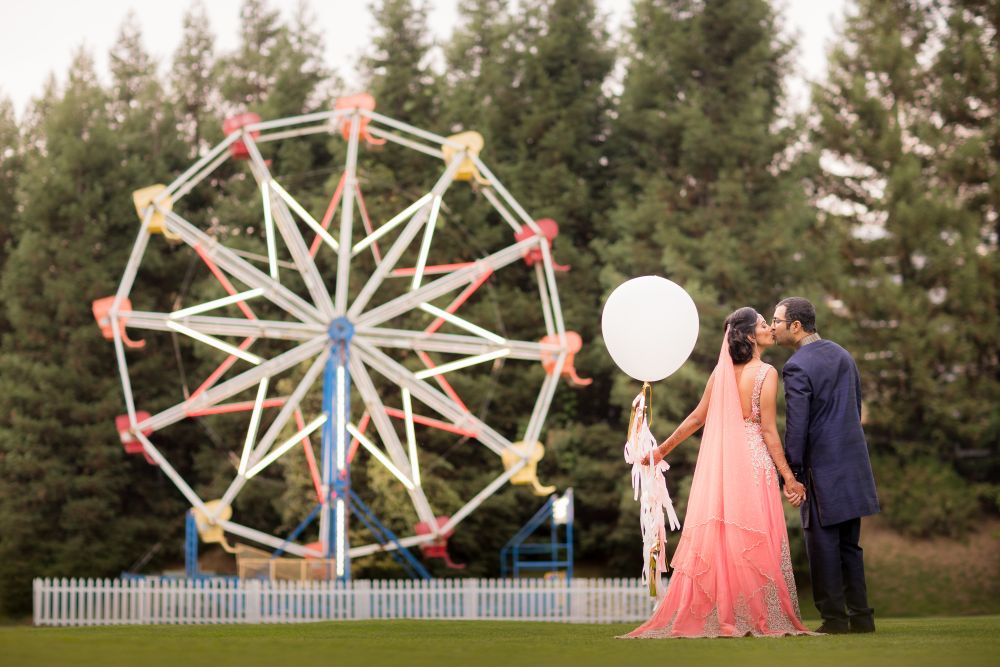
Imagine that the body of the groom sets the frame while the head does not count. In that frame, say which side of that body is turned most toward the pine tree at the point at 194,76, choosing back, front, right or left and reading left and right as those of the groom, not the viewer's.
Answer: front

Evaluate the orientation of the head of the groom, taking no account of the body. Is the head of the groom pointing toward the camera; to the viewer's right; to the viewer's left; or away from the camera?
to the viewer's left

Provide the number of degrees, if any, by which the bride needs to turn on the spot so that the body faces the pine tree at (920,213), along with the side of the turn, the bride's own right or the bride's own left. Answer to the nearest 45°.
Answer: approximately 45° to the bride's own left

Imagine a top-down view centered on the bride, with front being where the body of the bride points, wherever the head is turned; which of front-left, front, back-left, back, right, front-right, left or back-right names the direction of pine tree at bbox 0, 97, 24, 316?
left

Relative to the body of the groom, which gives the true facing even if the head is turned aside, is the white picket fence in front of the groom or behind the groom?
in front

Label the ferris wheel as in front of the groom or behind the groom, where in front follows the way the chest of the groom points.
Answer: in front

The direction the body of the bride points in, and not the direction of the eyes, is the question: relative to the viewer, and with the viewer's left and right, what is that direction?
facing away from the viewer and to the right of the viewer

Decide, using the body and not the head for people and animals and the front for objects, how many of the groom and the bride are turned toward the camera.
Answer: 0

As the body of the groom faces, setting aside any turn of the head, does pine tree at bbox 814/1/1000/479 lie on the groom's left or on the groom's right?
on the groom's right

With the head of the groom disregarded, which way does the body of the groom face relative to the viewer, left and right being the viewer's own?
facing away from the viewer and to the left of the viewer

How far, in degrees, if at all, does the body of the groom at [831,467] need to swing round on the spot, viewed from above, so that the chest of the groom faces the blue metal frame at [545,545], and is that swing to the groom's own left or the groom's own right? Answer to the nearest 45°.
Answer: approximately 45° to the groom's own right

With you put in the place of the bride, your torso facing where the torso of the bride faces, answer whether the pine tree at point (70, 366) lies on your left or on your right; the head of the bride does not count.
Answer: on your left

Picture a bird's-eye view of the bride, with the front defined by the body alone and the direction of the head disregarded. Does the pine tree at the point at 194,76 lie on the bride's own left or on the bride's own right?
on the bride's own left
